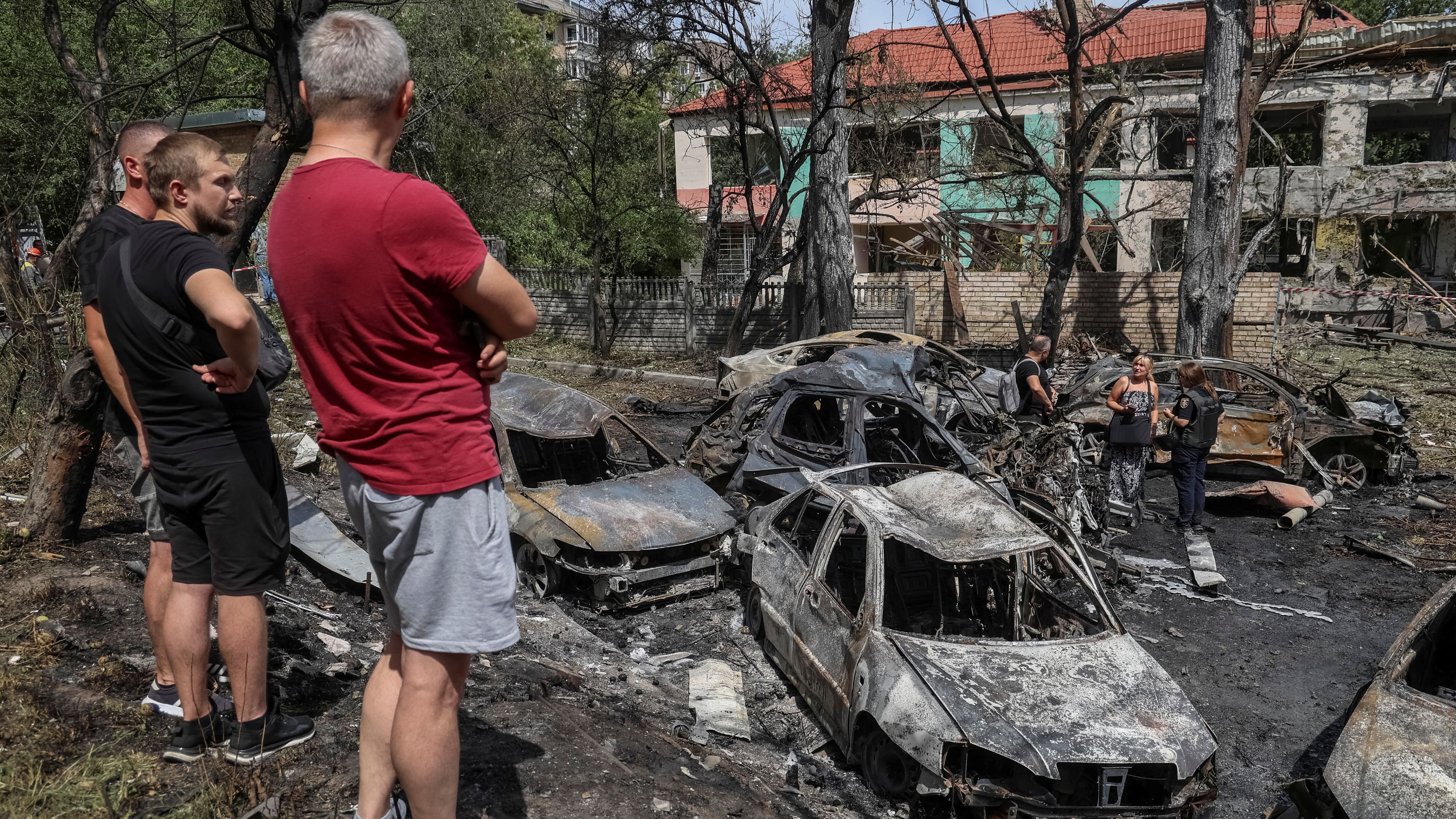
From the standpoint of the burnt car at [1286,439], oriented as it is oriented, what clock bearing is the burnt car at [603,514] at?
the burnt car at [603,514] is roughly at 4 o'clock from the burnt car at [1286,439].

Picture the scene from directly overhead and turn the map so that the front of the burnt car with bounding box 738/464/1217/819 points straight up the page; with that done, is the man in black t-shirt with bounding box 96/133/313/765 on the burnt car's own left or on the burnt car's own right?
on the burnt car's own right

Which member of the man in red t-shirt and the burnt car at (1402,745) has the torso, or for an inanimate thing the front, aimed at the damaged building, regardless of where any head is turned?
the man in red t-shirt

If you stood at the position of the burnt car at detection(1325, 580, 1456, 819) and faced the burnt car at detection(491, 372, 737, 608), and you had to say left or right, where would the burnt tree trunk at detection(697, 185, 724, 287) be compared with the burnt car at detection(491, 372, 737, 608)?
right

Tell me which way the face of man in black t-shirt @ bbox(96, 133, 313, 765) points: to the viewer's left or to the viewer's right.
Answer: to the viewer's right

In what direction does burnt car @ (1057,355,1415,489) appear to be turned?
to the viewer's right

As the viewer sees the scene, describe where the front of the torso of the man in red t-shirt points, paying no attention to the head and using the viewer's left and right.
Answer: facing away from the viewer and to the right of the viewer

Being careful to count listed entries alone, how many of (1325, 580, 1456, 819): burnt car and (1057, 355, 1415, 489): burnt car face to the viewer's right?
1
